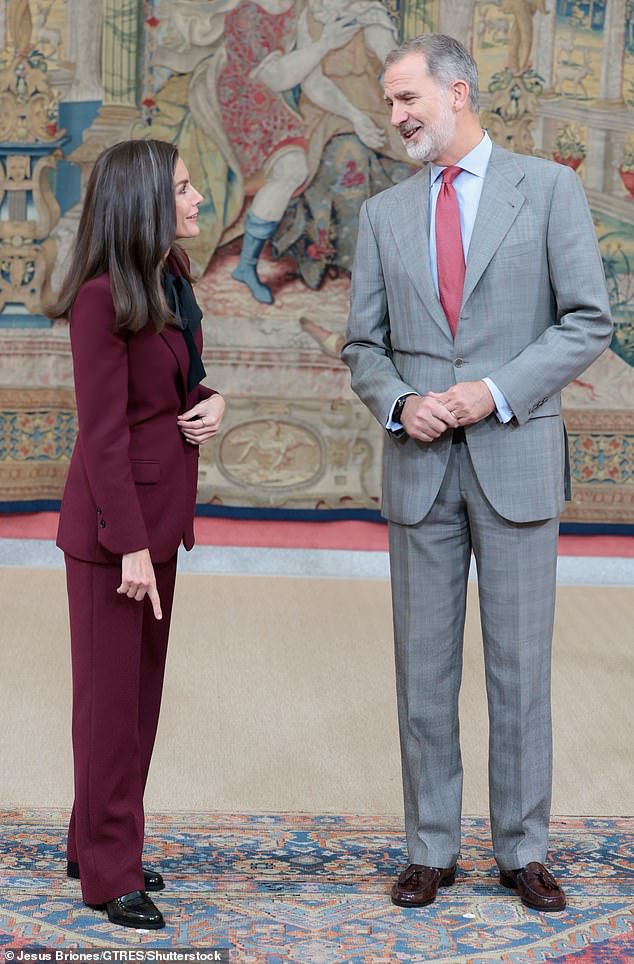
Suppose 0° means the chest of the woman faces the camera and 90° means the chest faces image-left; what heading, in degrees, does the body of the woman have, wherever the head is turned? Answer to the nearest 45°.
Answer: approximately 270°

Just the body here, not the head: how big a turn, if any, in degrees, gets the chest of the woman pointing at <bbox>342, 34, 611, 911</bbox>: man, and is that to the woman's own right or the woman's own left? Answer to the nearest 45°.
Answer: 0° — they already face them

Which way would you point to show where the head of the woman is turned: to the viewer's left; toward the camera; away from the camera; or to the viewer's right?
to the viewer's right
